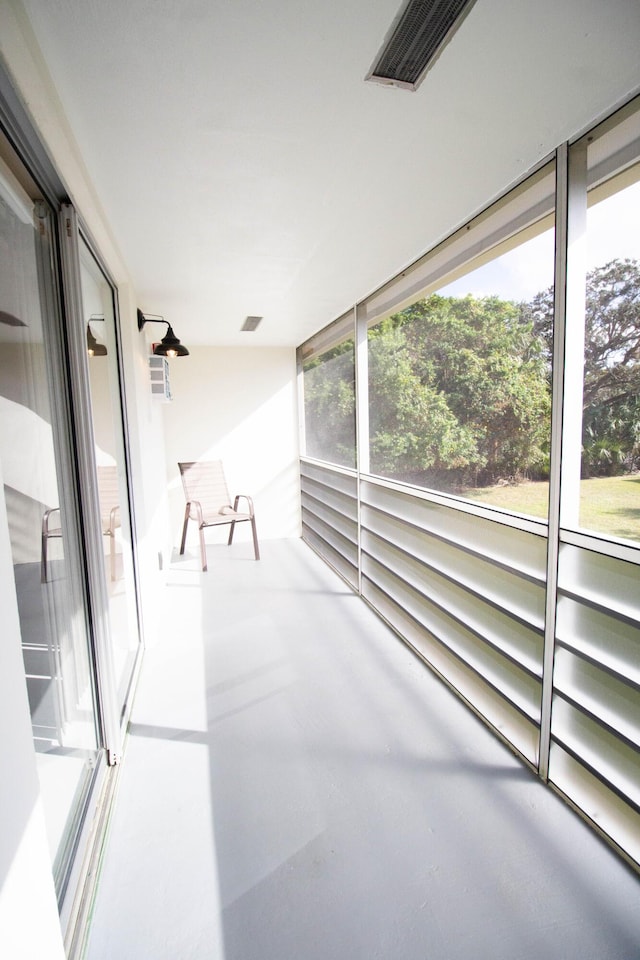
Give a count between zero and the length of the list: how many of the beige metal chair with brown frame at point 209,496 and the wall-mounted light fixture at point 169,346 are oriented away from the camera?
0

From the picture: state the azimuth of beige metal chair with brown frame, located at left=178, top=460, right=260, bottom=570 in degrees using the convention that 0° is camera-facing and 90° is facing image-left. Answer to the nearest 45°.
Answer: approximately 315°

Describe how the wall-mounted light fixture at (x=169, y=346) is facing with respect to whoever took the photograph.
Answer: facing to the right of the viewer

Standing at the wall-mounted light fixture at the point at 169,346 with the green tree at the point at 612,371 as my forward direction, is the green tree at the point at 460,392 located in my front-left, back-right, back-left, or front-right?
front-left

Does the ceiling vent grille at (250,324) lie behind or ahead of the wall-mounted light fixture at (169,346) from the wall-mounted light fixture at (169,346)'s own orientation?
ahead

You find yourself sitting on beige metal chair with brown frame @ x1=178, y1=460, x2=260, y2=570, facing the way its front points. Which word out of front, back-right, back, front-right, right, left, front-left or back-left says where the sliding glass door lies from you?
front-right
